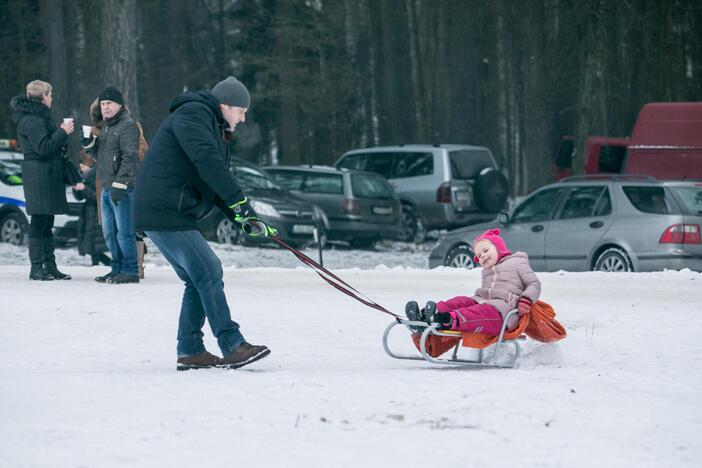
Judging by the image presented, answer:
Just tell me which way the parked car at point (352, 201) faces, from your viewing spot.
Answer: facing away from the viewer and to the left of the viewer

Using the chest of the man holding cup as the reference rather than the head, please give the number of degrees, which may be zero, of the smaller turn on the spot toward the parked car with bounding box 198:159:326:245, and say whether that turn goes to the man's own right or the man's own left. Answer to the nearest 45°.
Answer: approximately 135° to the man's own right

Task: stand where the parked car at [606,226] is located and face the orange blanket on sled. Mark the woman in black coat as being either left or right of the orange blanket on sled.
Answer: right

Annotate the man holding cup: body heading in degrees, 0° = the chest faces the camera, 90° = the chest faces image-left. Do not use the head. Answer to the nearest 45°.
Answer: approximately 45°

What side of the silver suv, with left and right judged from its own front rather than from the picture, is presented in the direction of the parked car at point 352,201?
left

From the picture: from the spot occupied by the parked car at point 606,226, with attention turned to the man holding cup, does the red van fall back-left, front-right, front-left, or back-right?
back-right

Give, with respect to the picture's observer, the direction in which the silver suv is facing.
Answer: facing away from the viewer and to the left of the viewer

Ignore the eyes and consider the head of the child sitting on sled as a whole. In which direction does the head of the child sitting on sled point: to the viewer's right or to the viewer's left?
to the viewer's left

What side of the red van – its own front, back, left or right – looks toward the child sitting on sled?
left

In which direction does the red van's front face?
to the viewer's left
